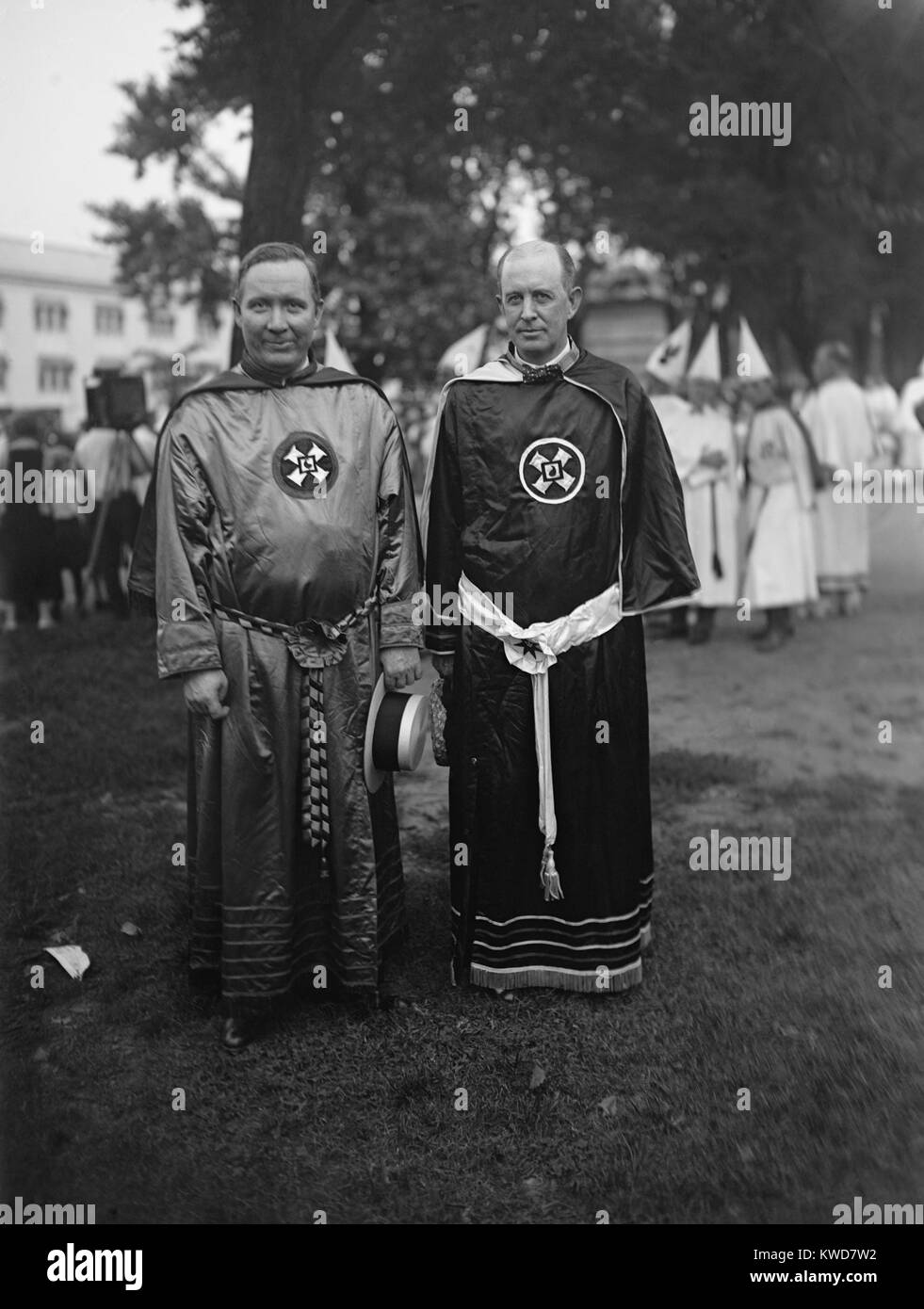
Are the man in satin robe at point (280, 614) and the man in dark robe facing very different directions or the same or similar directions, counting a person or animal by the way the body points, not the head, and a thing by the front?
same or similar directions

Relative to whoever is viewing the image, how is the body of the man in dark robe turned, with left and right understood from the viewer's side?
facing the viewer

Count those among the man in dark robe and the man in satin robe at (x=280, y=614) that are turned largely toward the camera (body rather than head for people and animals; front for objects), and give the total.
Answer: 2

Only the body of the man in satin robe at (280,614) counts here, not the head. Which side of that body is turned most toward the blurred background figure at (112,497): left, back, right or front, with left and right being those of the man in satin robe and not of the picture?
back

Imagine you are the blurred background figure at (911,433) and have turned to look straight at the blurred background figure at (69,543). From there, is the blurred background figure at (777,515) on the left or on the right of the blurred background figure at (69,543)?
left

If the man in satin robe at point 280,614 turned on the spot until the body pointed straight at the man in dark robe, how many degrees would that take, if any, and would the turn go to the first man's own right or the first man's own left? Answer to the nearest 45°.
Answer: approximately 90° to the first man's own left

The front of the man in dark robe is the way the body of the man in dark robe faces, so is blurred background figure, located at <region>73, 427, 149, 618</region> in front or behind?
behind

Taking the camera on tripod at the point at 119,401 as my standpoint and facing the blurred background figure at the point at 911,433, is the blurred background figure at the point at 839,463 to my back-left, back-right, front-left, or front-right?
front-right

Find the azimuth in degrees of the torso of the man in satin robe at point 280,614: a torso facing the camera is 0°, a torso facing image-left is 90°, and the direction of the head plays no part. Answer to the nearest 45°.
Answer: approximately 0°

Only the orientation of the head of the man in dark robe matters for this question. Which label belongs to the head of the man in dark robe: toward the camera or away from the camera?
toward the camera

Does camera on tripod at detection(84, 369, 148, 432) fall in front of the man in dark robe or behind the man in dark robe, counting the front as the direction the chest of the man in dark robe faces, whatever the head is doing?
behind

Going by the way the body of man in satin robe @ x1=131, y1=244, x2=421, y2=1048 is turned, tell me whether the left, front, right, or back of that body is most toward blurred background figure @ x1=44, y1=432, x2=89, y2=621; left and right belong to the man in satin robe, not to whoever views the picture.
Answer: back

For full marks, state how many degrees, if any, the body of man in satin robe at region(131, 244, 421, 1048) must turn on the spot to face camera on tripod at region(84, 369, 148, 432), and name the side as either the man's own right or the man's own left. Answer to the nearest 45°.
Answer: approximately 180°
